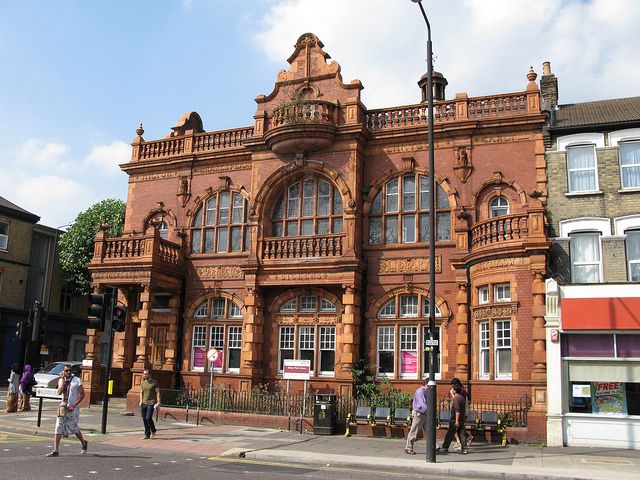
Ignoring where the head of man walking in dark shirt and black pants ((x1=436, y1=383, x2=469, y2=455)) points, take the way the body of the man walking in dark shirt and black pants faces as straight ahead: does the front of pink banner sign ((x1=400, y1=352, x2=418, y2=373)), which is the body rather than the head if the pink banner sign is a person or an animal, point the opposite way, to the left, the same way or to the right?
to the left

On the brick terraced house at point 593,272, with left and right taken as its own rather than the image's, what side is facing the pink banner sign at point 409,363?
right

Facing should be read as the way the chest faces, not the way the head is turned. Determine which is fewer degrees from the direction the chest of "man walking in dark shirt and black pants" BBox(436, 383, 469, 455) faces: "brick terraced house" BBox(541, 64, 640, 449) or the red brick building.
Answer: the red brick building

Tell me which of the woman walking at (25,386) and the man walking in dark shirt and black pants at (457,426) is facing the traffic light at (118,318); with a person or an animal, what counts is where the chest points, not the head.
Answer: the man walking in dark shirt and black pants

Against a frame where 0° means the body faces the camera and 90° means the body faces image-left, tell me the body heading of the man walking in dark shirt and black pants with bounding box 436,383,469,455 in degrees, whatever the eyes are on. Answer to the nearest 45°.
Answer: approximately 90°

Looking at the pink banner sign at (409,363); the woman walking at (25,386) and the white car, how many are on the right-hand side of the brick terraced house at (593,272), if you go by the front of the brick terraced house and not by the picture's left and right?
3

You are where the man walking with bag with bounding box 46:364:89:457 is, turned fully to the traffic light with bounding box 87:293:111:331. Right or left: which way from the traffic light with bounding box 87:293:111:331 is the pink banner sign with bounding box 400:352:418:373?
right
